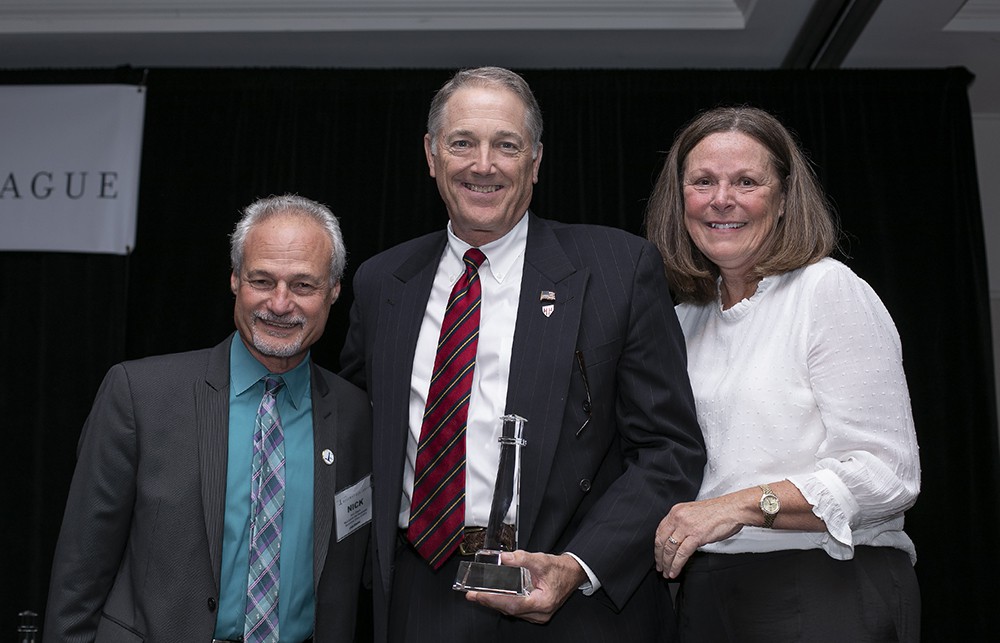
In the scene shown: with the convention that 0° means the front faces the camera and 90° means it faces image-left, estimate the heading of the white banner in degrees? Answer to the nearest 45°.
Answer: approximately 0°

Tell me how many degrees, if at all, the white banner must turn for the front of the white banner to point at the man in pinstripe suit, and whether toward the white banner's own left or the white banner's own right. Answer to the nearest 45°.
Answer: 0° — it already faces them

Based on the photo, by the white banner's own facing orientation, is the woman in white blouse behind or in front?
in front

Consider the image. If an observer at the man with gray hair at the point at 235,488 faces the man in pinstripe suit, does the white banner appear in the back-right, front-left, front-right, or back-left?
back-left

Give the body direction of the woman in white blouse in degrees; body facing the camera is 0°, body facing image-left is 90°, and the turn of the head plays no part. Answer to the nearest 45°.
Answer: approximately 45°

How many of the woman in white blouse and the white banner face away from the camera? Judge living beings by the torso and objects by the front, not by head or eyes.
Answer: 0
